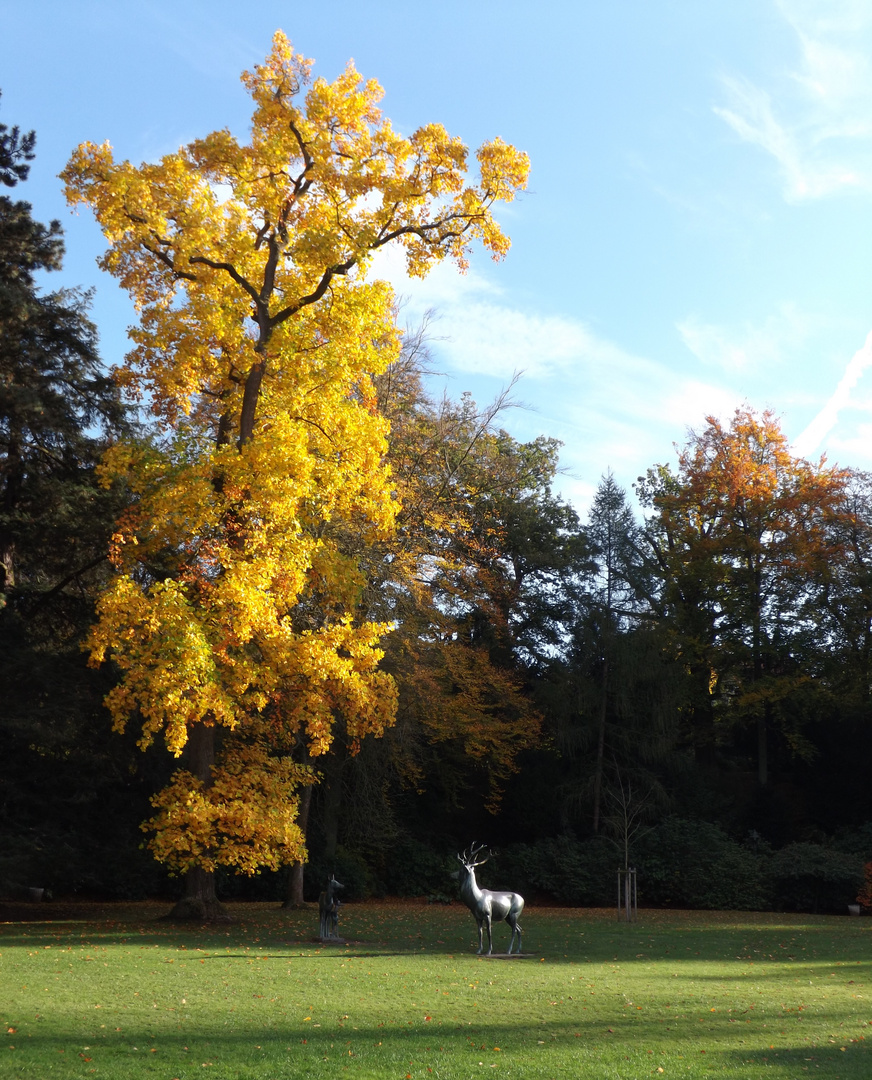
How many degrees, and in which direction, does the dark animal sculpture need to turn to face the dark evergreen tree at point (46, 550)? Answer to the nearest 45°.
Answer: approximately 180°

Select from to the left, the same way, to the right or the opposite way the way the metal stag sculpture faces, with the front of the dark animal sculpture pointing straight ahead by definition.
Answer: to the right

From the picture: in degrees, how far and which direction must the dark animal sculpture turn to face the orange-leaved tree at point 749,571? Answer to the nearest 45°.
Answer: approximately 90° to its left

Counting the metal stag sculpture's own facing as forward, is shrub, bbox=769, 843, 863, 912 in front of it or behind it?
behind

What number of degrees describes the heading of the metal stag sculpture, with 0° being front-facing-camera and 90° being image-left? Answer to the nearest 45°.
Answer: approximately 45°

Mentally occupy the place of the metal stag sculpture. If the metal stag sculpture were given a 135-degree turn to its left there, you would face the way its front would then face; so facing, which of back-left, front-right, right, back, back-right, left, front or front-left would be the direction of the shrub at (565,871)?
left

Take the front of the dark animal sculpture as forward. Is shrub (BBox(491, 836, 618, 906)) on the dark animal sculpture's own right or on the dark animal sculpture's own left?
on the dark animal sculpture's own left

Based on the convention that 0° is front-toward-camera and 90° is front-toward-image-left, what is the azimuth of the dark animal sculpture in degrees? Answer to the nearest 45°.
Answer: approximately 315°

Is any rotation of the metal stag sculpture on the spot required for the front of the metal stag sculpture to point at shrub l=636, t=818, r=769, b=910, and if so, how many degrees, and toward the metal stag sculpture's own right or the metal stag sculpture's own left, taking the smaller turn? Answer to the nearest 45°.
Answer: approximately 135° to the metal stag sculpture's own right
